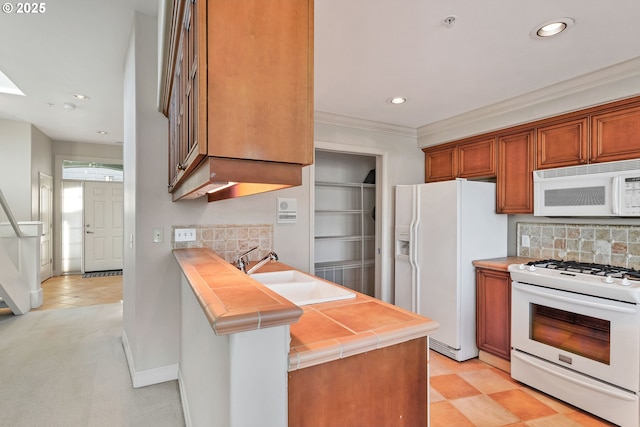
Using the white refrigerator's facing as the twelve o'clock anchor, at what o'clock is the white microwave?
The white microwave is roughly at 8 o'clock from the white refrigerator.

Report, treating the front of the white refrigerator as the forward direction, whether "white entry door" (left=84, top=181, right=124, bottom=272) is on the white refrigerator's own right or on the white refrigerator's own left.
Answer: on the white refrigerator's own right

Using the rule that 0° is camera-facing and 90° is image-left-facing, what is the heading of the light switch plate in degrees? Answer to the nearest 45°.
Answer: approximately 0°

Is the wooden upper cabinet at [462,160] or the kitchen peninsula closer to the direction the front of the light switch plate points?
the kitchen peninsula

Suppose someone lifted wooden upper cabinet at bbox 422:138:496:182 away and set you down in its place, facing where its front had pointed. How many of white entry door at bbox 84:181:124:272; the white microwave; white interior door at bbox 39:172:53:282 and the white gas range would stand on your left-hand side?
2

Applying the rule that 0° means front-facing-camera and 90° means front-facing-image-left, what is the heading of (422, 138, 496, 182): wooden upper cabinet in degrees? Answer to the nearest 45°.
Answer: approximately 45°

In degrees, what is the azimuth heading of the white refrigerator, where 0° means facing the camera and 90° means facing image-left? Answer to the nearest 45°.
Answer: approximately 45°

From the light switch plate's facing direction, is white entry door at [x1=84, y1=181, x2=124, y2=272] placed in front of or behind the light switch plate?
behind

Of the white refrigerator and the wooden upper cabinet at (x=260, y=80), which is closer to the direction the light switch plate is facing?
the wooden upper cabinet
